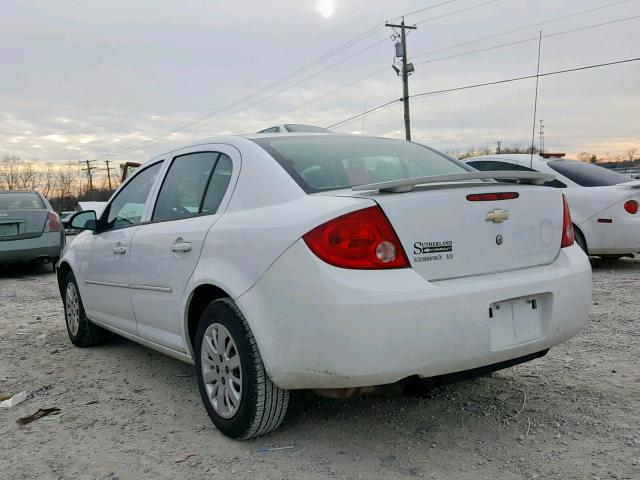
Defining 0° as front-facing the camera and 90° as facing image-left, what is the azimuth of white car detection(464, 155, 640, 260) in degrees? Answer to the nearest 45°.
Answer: approximately 135°

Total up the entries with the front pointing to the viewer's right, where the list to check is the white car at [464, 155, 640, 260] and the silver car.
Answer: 0

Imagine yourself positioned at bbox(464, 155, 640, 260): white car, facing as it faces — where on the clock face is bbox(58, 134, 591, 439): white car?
bbox(58, 134, 591, 439): white car is roughly at 8 o'clock from bbox(464, 155, 640, 260): white car.

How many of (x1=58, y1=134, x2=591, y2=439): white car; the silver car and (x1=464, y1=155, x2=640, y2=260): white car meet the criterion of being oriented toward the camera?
0

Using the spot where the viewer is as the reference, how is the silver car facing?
facing away from the viewer

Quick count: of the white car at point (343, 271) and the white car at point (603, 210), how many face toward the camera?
0

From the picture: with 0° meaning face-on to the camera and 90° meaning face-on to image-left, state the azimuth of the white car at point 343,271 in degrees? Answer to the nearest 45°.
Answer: approximately 135°

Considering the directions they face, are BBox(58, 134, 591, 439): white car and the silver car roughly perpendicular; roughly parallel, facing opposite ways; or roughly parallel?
roughly parallel

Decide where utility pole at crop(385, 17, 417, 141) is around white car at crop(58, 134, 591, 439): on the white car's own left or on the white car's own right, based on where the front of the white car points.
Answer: on the white car's own right

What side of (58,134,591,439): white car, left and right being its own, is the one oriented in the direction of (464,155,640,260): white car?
right

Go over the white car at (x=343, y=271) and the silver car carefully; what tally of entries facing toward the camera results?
0
